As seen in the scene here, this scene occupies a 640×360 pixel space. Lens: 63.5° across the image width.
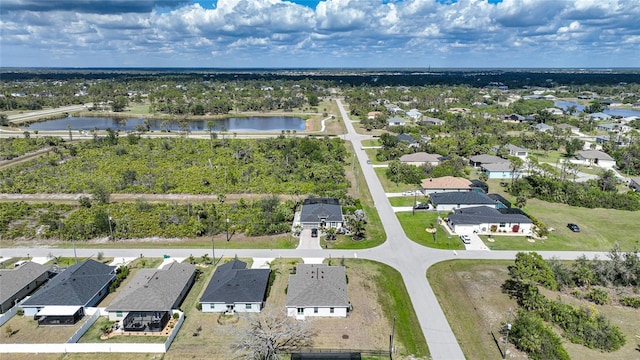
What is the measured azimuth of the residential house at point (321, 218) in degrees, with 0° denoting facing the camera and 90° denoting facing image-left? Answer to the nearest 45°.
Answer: approximately 0°

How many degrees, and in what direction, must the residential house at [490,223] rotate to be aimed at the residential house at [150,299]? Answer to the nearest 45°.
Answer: approximately 45° to its right

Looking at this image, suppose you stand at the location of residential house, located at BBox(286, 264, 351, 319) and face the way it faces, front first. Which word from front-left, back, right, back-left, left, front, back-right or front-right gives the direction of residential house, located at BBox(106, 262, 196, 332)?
left

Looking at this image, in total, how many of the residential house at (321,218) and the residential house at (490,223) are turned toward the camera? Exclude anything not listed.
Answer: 2

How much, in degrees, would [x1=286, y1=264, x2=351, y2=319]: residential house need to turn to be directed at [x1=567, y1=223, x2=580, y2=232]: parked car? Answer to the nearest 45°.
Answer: approximately 45° to its right

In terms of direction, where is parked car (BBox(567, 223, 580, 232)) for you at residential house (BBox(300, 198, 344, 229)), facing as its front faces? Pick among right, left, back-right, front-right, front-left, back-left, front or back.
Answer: left

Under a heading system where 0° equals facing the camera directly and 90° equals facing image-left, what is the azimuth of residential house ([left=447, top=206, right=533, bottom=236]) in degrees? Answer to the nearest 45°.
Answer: approximately 0°

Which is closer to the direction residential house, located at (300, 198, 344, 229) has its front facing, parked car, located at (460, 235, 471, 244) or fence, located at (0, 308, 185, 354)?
the fence

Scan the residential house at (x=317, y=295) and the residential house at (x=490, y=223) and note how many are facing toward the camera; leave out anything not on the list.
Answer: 1

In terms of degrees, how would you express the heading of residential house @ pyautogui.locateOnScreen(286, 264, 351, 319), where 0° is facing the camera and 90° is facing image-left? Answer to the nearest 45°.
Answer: approximately 180°

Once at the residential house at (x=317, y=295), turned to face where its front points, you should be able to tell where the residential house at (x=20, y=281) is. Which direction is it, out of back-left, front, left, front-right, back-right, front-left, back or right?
left
